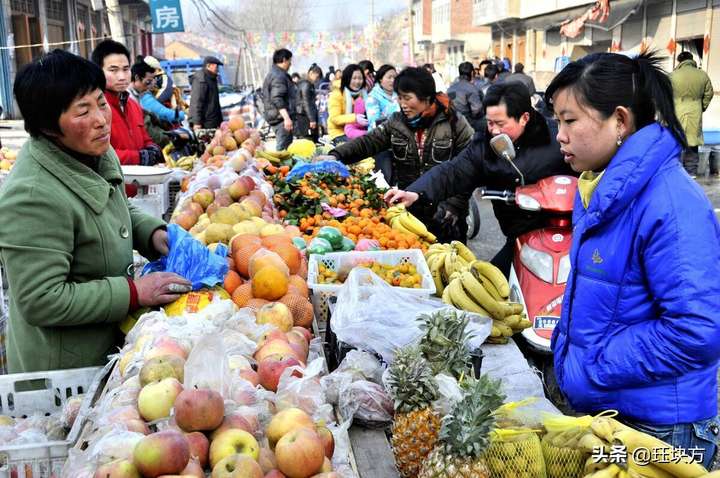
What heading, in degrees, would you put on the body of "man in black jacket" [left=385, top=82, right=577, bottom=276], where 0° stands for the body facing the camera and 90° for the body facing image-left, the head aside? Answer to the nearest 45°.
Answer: approximately 45°

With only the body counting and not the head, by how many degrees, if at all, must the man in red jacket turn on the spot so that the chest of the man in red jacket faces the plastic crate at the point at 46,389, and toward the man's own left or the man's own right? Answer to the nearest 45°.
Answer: approximately 45° to the man's own right

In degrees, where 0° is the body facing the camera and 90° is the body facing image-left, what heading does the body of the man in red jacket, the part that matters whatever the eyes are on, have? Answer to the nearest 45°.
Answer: approximately 315°
